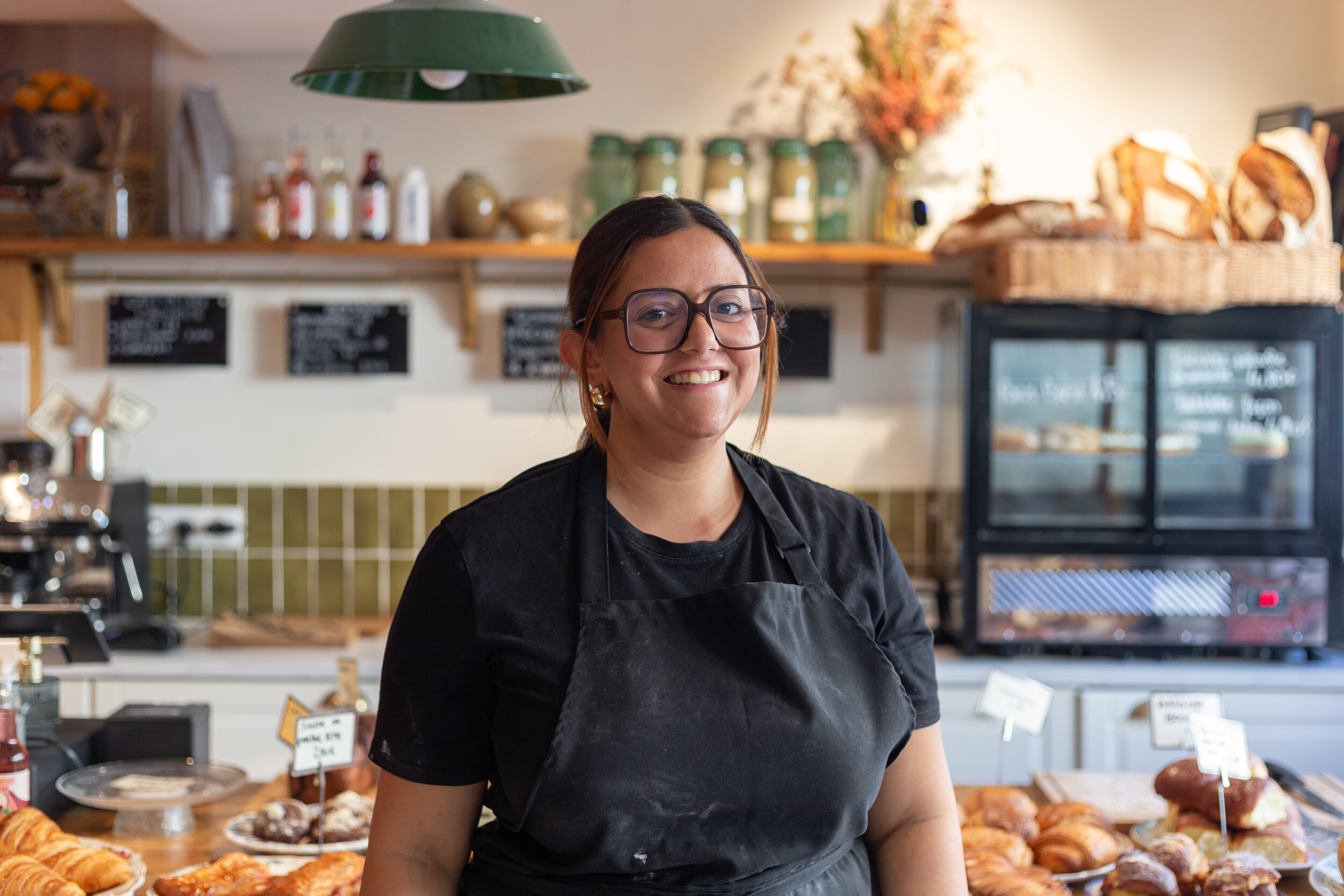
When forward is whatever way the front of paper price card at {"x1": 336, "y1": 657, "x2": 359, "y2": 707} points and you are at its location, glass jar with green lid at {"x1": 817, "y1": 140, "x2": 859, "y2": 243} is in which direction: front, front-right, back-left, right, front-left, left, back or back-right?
back-left

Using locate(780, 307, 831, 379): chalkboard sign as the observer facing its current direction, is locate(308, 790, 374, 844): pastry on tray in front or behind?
in front

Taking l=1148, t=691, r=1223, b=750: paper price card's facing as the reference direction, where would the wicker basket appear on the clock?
The wicker basket is roughly at 6 o'clock from the paper price card.

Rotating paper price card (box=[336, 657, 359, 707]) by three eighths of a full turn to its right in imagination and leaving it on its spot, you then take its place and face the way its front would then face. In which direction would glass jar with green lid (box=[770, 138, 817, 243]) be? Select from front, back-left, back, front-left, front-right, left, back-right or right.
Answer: right

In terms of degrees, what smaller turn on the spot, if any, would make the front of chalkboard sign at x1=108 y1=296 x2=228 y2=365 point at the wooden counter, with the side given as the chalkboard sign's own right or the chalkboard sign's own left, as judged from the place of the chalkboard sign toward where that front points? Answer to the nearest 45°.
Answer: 0° — it already faces it

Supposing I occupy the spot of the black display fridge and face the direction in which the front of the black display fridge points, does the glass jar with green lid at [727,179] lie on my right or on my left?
on my right

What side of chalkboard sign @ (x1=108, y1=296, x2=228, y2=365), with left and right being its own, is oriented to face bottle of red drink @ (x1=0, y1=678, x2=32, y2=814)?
front

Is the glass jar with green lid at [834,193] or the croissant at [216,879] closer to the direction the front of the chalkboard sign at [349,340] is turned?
the croissant

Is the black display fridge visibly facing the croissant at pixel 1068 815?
yes

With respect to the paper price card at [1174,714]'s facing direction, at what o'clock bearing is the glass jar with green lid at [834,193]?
The glass jar with green lid is roughly at 5 o'clock from the paper price card.
